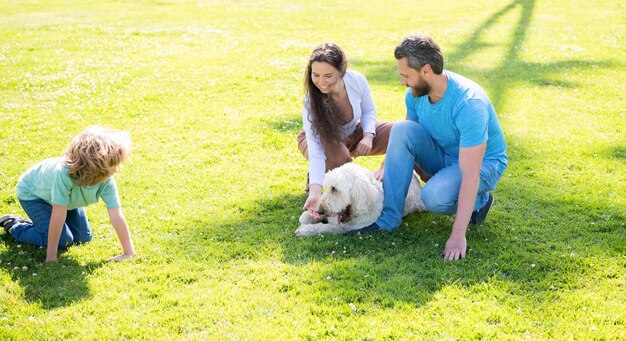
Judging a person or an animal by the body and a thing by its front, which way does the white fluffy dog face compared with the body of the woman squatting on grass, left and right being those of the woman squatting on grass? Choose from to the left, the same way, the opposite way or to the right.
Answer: to the right

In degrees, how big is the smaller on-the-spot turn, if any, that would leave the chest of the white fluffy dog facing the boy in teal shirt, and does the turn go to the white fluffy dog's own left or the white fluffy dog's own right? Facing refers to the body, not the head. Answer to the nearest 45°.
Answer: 0° — it already faces them

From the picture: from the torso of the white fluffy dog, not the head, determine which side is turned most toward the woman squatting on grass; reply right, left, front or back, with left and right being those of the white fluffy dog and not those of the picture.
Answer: right

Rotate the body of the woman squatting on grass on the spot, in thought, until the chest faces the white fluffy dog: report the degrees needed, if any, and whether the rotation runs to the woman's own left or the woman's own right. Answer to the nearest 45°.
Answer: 0° — they already face it

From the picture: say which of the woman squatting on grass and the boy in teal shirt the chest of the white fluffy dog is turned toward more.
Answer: the boy in teal shirt

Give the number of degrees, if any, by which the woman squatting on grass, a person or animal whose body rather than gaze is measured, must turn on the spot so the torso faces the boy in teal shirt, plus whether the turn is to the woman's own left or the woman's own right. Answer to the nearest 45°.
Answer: approximately 45° to the woman's own right

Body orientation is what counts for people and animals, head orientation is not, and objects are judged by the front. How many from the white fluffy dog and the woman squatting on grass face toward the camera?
1

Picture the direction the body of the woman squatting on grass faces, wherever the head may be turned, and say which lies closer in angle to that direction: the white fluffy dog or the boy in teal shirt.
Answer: the white fluffy dog

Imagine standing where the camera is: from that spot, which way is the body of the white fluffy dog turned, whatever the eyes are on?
to the viewer's left

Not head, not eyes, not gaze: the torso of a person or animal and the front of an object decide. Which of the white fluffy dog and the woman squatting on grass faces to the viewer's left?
the white fluffy dog

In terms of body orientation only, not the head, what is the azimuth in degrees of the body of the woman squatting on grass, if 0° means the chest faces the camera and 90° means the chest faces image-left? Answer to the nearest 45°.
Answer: approximately 0°
